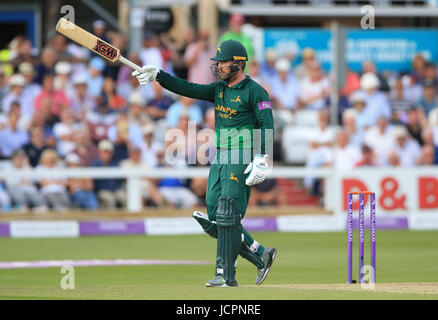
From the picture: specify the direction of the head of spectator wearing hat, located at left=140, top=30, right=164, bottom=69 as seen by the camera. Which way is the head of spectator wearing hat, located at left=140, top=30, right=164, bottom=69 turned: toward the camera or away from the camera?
toward the camera

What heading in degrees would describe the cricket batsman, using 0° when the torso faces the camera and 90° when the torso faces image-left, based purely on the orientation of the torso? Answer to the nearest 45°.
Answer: approximately 45°

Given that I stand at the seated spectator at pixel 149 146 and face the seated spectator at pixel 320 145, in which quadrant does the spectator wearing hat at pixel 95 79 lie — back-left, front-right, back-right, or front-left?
back-left

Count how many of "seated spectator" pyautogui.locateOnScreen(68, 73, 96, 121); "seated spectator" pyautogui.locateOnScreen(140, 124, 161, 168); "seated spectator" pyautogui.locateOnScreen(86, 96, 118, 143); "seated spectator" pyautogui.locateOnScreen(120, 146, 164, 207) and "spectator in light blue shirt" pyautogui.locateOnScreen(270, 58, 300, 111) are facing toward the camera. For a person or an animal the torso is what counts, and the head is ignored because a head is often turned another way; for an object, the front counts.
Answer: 5

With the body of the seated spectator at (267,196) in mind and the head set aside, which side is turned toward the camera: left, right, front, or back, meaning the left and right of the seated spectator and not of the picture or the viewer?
front

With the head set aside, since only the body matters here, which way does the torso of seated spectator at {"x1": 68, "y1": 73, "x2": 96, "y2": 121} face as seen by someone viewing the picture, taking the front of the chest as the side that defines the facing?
toward the camera

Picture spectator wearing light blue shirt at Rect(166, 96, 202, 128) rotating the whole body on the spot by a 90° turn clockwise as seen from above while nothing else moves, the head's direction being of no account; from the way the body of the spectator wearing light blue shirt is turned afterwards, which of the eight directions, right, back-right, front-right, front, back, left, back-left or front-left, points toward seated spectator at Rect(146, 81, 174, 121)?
front-right

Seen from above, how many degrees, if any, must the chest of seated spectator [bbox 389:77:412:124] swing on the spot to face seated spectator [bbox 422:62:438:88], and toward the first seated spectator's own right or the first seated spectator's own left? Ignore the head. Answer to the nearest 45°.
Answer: approximately 135° to the first seated spectator's own left

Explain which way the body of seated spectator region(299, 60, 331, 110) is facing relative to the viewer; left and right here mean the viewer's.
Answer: facing the viewer
